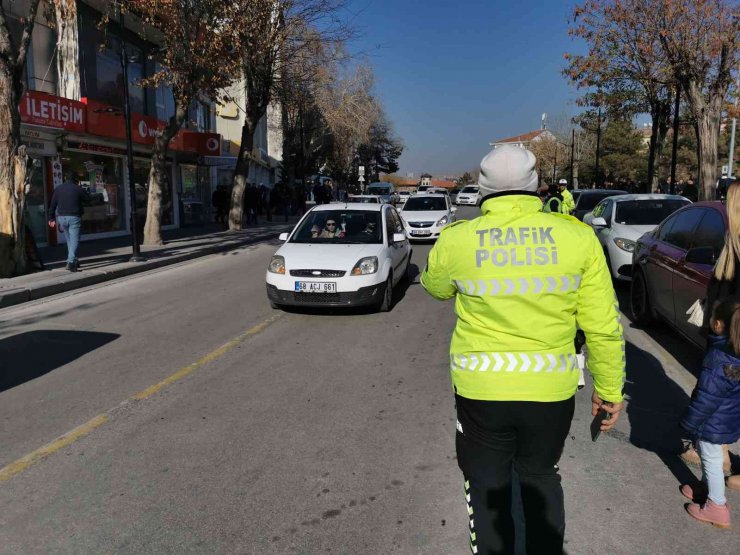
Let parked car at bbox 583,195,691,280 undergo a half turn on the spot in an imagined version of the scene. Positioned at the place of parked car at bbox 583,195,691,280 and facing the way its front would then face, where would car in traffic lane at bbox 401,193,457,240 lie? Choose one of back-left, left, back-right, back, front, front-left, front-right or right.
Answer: front

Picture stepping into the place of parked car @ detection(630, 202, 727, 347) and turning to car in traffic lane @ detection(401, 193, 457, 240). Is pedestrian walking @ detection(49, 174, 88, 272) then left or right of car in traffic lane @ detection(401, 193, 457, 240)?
left

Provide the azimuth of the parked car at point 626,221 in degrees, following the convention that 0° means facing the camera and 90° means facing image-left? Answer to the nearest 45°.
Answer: approximately 315°

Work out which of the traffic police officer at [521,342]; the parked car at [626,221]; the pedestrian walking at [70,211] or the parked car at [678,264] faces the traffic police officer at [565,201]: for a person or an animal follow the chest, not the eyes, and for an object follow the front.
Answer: the traffic police officer at [521,342]

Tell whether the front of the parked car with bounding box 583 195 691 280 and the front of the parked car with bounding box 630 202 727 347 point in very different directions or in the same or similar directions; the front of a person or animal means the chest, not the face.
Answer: same or similar directions

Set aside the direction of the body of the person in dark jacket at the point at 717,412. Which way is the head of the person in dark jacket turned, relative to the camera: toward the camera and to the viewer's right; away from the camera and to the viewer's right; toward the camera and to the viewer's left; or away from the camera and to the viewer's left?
away from the camera and to the viewer's left

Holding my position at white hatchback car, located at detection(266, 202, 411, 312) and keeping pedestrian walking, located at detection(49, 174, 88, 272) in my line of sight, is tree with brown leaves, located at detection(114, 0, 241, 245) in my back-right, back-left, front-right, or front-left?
front-right

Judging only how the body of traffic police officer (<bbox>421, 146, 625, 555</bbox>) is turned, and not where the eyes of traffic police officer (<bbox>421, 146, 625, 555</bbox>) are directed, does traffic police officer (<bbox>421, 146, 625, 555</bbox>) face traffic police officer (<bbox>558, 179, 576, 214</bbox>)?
yes

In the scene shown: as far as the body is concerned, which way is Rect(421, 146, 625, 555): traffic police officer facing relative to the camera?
away from the camera

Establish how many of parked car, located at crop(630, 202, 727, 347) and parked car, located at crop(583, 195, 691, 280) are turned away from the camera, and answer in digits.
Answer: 0

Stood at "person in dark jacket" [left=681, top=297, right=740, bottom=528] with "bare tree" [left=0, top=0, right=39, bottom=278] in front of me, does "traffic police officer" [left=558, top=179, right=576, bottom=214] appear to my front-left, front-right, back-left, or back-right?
front-right

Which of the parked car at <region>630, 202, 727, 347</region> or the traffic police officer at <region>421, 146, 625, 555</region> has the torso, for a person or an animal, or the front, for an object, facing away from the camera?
the traffic police officer

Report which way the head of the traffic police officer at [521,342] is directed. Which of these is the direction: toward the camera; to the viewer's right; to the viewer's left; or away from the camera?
away from the camera

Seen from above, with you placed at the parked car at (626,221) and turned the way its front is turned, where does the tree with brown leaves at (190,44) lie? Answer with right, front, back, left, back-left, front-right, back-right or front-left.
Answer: back-right
